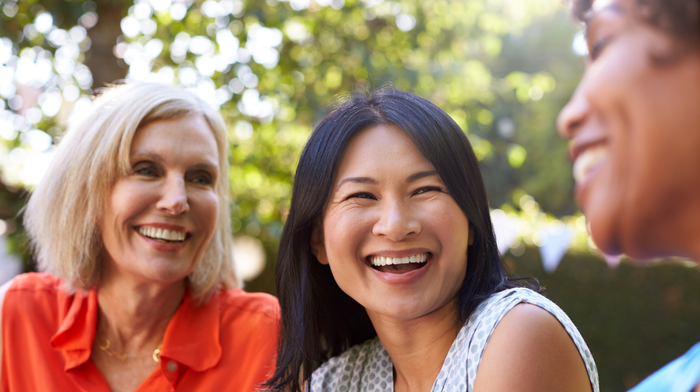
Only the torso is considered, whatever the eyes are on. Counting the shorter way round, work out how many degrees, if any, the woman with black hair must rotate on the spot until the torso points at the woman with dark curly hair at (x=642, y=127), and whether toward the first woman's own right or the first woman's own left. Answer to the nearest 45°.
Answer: approximately 45° to the first woman's own left

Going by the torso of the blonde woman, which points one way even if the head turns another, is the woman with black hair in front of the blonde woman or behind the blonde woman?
in front

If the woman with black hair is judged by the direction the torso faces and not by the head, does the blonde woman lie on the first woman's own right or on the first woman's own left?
on the first woman's own right

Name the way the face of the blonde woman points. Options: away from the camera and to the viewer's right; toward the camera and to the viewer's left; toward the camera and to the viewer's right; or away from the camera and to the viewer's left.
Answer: toward the camera and to the viewer's right

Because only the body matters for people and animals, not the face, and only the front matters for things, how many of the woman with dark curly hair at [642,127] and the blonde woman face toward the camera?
1

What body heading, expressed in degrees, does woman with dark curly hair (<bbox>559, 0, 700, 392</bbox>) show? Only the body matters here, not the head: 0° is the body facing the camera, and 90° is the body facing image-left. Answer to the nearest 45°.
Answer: approximately 90°

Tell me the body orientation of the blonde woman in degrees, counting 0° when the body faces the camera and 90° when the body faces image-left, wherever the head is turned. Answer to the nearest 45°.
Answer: approximately 0°

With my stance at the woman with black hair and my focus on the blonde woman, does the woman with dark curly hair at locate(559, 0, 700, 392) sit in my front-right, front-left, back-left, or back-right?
back-left

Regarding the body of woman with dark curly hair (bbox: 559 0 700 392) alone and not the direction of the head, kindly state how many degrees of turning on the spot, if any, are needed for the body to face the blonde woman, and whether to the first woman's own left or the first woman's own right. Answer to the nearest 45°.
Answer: approximately 45° to the first woman's own right

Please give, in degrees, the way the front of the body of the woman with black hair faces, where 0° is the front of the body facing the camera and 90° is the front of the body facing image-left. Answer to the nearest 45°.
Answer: approximately 45°
